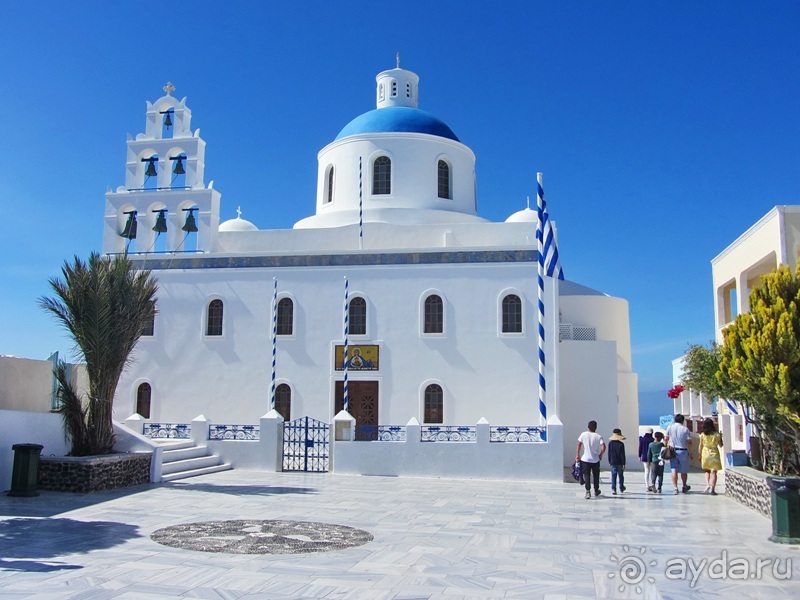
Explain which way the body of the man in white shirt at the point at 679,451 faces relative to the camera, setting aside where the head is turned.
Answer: away from the camera

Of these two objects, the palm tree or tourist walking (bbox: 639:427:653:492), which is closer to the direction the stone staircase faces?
the tourist walking

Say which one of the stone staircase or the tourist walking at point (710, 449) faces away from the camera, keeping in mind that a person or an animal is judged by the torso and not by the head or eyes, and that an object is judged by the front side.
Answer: the tourist walking

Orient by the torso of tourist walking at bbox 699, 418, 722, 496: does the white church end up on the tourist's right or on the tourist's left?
on the tourist's left

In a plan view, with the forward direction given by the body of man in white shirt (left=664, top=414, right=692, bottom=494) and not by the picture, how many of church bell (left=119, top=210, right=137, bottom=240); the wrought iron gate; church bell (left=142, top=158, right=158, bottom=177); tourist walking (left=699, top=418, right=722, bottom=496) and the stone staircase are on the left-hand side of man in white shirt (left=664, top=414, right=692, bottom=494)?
4

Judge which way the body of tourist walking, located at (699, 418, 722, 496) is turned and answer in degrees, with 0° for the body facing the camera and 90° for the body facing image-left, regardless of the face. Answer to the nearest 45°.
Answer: approximately 180°

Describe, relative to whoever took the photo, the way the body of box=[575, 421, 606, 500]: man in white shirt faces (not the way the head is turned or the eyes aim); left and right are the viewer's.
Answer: facing away from the viewer

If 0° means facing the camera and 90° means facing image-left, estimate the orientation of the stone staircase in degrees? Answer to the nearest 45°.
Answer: approximately 315°

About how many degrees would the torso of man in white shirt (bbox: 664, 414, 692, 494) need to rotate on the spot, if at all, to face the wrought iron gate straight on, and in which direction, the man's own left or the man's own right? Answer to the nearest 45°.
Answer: approximately 90° to the man's own left
